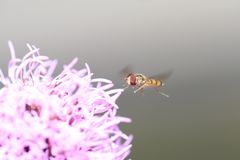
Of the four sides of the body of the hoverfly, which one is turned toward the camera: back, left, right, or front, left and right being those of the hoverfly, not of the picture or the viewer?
left
